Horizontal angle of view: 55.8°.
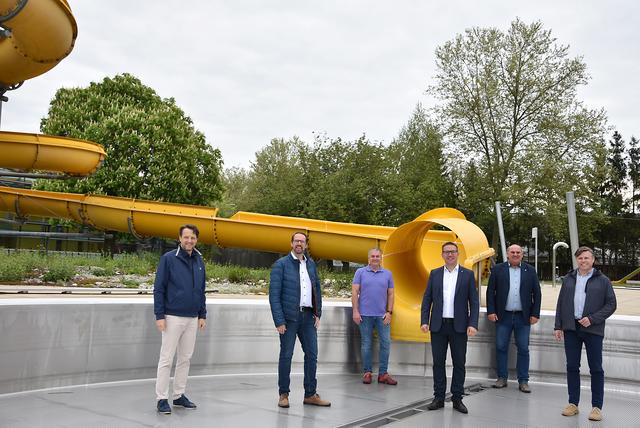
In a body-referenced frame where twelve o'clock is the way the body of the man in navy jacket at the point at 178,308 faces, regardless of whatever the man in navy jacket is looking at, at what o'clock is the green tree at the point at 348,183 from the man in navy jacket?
The green tree is roughly at 8 o'clock from the man in navy jacket.

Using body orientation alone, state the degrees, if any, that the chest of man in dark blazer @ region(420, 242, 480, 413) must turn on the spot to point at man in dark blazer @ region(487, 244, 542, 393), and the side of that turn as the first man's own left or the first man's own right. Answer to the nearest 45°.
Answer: approximately 135° to the first man's own left

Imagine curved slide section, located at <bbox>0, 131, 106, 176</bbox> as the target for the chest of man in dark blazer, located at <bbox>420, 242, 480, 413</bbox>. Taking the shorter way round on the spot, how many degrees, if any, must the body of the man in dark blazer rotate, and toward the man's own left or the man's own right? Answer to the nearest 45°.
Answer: approximately 135° to the man's own right

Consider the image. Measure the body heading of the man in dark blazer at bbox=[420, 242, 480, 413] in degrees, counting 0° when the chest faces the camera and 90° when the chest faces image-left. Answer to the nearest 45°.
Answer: approximately 0°

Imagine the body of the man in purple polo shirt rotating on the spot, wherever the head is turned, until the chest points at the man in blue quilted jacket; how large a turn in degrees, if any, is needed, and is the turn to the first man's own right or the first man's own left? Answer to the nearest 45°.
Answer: approximately 45° to the first man's own right

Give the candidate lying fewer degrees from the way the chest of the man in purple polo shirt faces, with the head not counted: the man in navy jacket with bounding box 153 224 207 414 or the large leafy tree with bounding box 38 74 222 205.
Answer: the man in navy jacket

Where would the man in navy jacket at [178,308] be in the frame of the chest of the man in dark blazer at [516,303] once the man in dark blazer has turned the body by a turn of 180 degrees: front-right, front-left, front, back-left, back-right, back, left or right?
back-left

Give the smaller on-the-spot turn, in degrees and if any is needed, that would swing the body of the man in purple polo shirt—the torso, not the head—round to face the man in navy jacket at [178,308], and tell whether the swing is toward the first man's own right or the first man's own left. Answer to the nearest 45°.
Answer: approximately 45° to the first man's own right

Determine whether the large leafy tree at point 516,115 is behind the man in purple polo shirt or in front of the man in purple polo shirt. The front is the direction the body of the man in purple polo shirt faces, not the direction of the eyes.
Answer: behind

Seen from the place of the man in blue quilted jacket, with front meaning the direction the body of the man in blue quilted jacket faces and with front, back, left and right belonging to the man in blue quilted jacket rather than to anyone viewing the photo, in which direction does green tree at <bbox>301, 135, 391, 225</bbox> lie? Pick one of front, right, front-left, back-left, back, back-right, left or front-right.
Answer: back-left

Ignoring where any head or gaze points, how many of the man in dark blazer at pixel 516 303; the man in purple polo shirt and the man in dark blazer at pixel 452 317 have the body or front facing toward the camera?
3
